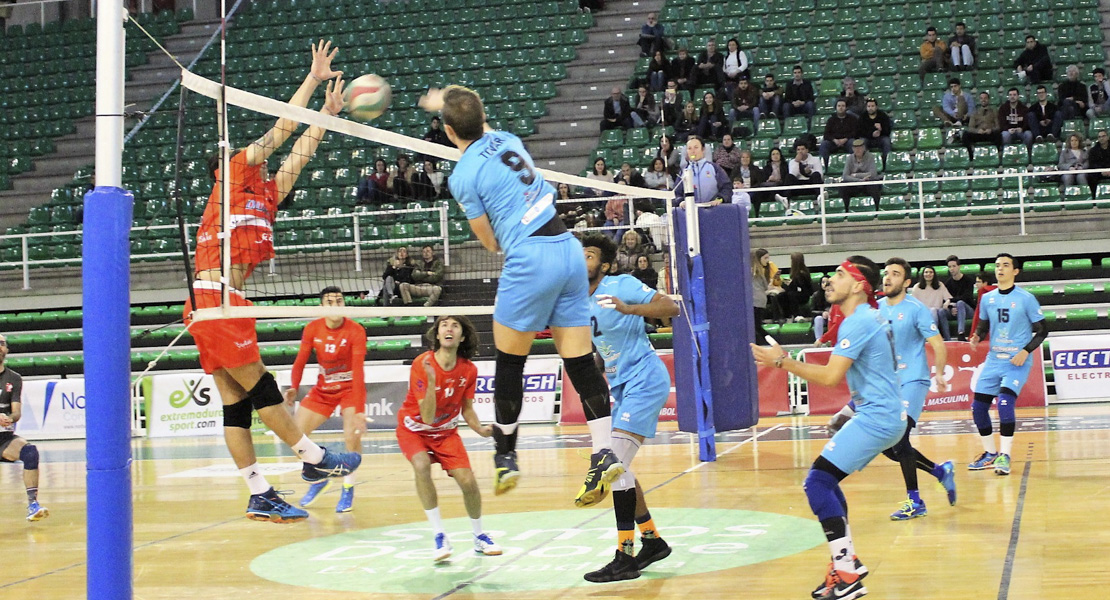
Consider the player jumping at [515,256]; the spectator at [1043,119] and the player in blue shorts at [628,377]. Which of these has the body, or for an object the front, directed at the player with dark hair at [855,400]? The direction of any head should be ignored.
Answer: the spectator

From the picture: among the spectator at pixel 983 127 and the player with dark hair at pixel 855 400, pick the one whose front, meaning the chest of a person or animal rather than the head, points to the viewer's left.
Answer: the player with dark hair

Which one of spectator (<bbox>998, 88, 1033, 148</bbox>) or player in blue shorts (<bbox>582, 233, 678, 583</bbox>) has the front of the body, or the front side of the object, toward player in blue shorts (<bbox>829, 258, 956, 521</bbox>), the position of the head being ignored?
the spectator

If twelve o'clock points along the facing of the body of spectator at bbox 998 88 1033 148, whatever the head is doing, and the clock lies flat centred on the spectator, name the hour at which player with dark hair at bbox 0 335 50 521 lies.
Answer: The player with dark hair is roughly at 1 o'clock from the spectator.

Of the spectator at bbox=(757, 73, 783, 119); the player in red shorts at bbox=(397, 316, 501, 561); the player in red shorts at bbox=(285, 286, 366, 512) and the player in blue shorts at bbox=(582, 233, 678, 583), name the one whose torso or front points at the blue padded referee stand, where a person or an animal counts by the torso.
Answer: the spectator

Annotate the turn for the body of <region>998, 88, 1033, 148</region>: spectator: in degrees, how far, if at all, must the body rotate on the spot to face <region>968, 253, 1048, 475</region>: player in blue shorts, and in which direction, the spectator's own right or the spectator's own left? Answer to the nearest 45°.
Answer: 0° — they already face them

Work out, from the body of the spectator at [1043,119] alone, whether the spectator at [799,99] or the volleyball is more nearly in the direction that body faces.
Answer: the volleyball

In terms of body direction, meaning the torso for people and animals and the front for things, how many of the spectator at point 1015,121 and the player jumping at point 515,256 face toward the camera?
1

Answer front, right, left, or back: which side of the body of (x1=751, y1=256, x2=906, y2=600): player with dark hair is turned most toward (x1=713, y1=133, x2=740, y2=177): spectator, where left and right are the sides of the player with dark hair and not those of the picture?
right

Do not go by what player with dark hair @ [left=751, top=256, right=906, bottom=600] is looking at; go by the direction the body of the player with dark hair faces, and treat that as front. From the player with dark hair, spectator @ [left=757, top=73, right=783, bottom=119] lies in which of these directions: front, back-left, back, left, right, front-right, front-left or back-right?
right

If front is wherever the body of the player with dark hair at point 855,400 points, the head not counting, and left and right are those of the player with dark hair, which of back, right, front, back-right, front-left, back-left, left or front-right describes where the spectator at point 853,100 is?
right

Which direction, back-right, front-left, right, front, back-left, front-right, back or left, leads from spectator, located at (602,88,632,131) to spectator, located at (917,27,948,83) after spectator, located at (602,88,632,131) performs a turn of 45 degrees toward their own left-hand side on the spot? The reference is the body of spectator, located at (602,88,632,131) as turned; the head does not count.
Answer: front-left

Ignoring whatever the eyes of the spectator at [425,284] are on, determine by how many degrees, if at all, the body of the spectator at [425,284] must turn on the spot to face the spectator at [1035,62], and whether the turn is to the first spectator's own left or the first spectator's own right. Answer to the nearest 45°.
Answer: approximately 135° to the first spectator's own left
